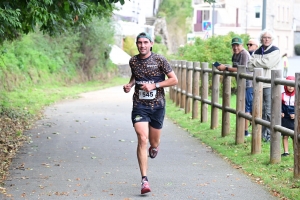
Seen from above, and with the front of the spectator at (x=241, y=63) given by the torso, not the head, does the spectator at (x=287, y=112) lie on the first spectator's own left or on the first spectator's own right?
on the first spectator's own left

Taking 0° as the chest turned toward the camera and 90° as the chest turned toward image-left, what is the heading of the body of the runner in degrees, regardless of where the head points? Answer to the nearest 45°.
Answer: approximately 0°

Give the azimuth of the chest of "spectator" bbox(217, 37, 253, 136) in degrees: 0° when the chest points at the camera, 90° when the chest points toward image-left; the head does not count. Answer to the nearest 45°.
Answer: approximately 45°

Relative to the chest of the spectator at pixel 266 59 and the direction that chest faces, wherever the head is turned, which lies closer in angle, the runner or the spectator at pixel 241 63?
the runner
